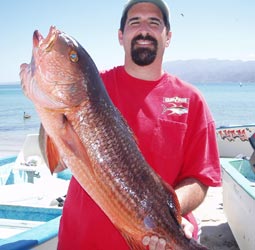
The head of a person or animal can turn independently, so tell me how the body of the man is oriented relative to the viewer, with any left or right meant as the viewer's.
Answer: facing the viewer

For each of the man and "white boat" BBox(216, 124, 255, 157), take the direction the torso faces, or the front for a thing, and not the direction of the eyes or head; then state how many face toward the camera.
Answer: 1

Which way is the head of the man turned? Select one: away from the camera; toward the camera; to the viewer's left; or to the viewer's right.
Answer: toward the camera
